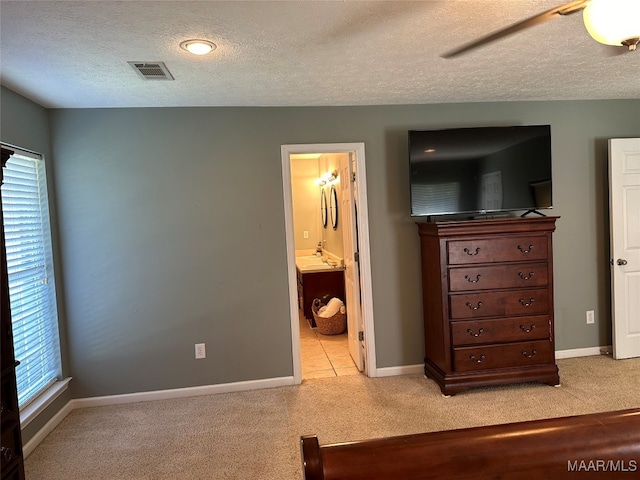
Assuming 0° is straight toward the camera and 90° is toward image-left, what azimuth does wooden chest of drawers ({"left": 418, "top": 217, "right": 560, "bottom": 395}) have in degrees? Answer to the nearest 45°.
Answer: approximately 315°

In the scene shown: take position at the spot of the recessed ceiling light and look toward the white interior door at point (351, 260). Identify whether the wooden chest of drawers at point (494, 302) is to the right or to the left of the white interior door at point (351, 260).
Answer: right

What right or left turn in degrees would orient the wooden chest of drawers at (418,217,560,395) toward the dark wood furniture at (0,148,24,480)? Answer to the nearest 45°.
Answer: approximately 90° to its right

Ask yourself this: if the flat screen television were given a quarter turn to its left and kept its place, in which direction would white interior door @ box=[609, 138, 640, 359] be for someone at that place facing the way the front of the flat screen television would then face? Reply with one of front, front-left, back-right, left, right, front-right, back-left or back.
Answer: front-left

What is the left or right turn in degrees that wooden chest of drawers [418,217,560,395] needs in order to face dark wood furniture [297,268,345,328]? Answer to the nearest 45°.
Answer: approximately 180°

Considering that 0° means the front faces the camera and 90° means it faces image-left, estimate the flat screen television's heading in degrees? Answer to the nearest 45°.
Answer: approximately 0°

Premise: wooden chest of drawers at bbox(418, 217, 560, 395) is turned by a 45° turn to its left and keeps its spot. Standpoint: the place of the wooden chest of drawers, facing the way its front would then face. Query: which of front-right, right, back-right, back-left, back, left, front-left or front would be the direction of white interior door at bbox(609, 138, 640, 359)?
front-left

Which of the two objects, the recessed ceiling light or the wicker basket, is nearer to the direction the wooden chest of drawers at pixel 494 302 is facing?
the recessed ceiling light

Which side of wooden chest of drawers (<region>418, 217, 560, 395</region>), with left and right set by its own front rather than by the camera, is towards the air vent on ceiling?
right

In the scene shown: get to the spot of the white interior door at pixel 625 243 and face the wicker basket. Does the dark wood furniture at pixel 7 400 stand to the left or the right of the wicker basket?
left

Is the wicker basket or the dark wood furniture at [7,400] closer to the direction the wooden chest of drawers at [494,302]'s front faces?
the dark wood furniture

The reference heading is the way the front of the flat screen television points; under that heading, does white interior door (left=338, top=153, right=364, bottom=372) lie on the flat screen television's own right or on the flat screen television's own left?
on the flat screen television's own right

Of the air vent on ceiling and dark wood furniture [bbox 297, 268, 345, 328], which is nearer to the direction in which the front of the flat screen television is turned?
the air vent on ceiling
